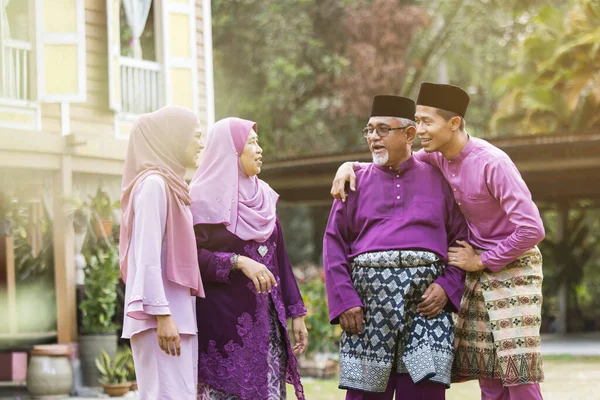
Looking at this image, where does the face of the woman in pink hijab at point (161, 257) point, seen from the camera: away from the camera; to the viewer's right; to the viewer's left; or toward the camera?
to the viewer's right

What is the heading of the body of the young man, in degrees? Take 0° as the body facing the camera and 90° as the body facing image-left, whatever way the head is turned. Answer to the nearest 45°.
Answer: approximately 45°

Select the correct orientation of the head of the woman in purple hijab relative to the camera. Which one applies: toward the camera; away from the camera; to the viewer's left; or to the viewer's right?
to the viewer's right

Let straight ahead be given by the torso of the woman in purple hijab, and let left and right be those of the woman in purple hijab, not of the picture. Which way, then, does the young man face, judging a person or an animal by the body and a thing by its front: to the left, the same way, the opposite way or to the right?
to the right

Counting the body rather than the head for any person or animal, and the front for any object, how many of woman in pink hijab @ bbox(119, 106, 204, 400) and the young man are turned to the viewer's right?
1

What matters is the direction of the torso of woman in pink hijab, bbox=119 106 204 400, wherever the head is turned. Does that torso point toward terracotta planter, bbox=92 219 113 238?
no

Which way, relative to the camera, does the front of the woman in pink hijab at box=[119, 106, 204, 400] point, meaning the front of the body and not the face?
to the viewer's right

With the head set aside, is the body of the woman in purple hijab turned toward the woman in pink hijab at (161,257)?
no

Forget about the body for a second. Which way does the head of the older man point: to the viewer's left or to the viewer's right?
to the viewer's left

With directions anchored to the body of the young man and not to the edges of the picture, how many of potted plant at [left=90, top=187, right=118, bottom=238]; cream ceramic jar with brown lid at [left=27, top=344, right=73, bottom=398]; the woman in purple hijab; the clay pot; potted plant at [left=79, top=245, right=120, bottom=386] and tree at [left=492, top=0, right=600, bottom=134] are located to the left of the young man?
0

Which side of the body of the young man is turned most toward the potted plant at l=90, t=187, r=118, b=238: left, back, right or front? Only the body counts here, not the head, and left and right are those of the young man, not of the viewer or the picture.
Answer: right

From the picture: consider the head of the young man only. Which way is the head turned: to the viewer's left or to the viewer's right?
to the viewer's left

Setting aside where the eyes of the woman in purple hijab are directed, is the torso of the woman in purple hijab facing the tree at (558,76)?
no

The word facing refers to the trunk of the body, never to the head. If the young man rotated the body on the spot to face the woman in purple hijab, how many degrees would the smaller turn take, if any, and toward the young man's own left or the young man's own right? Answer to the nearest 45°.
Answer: approximately 45° to the young man's own right
